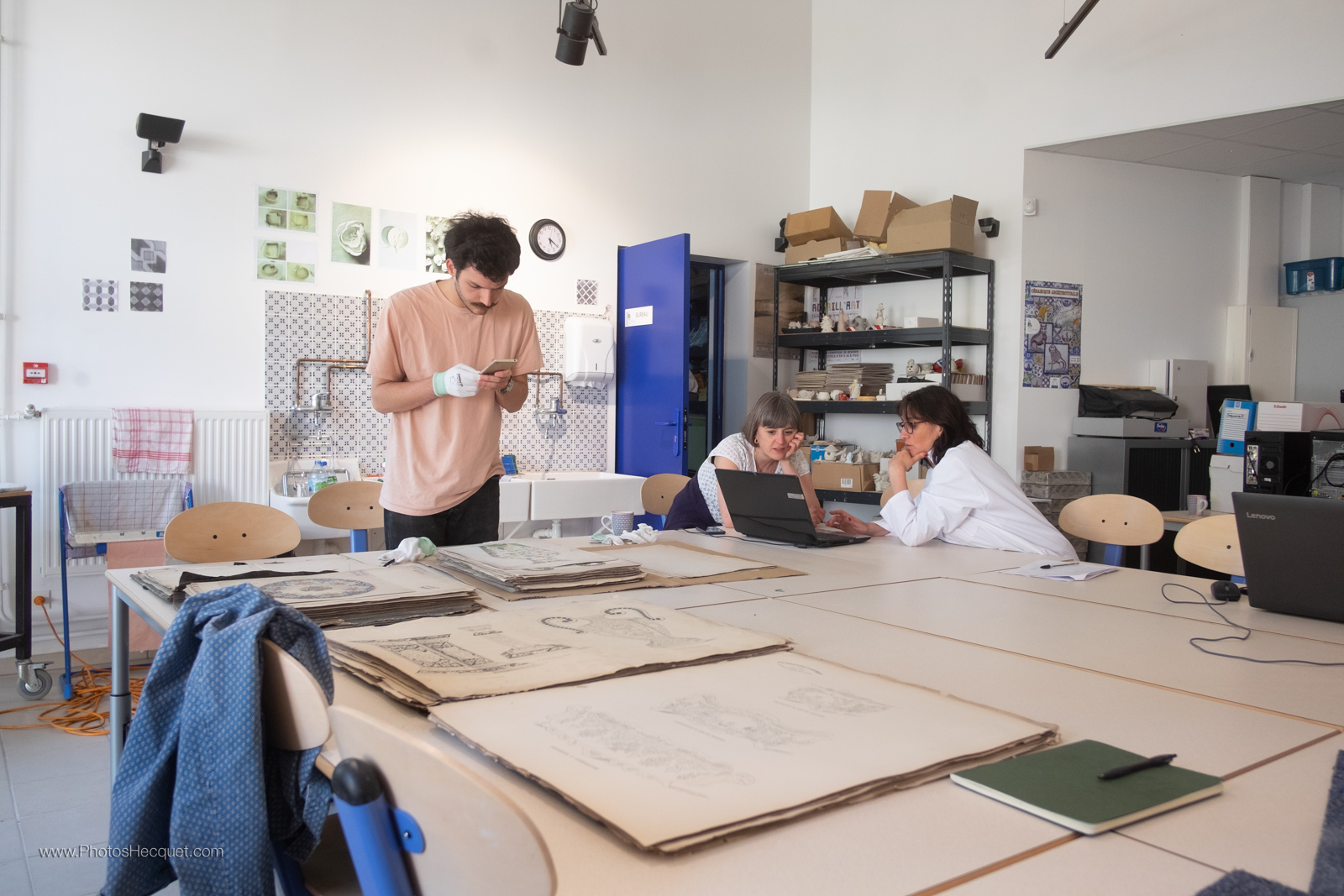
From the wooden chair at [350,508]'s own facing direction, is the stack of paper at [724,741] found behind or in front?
in front

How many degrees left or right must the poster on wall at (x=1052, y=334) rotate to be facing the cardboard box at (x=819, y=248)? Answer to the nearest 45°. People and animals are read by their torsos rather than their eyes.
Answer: approximately 90° to its right

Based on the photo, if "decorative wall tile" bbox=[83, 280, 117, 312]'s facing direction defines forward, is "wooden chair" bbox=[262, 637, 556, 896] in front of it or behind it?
in front

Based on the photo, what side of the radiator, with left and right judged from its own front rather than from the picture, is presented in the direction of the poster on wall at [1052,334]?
left

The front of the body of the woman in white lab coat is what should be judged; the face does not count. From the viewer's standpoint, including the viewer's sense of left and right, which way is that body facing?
facing to the left of the viewer

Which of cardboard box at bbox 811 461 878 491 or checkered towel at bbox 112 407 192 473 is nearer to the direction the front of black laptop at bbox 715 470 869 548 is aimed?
the cardboard box

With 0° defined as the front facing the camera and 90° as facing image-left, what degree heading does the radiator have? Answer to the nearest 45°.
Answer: approximately 0°
